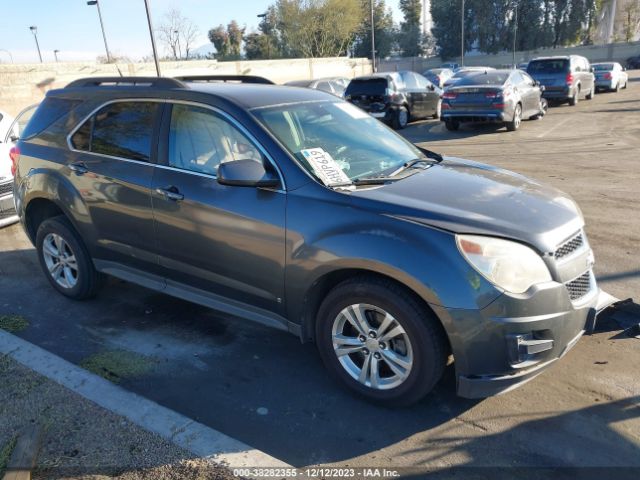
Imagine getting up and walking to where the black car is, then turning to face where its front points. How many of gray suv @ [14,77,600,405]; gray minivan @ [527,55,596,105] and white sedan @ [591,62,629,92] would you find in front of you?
2

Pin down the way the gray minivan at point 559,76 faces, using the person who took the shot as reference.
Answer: facing away from the viewer and to the right of the viewer

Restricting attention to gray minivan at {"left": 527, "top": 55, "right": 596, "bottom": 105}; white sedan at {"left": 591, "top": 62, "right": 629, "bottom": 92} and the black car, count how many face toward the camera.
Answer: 0

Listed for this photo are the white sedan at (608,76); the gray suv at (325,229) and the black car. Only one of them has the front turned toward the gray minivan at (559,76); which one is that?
the black car

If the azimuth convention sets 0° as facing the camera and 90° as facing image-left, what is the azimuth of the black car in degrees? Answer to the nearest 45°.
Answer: approximately 225°

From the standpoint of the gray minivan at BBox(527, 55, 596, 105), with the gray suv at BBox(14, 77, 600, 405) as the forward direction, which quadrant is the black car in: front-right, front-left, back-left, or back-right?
front-right

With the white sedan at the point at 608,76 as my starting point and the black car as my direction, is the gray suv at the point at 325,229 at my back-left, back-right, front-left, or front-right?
front-left

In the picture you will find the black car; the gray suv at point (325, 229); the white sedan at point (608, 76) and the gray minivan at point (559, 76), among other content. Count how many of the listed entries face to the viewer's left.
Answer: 0

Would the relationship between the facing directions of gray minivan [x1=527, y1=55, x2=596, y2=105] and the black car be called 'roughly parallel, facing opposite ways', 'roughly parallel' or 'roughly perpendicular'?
roughly parallel

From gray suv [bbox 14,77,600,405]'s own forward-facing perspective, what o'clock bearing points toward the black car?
The black car is roughly at 8 o'clock from the gray suv.

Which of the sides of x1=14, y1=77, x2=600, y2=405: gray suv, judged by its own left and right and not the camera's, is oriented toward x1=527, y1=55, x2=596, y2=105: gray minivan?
left

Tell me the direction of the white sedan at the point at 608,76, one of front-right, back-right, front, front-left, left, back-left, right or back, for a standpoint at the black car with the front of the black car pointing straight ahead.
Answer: front

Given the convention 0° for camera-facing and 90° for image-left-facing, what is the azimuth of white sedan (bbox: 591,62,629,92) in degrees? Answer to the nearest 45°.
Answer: approximately 225°

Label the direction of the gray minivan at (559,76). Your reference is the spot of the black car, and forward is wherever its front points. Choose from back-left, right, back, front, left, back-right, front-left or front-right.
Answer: front

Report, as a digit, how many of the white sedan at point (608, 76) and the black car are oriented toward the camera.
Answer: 0
